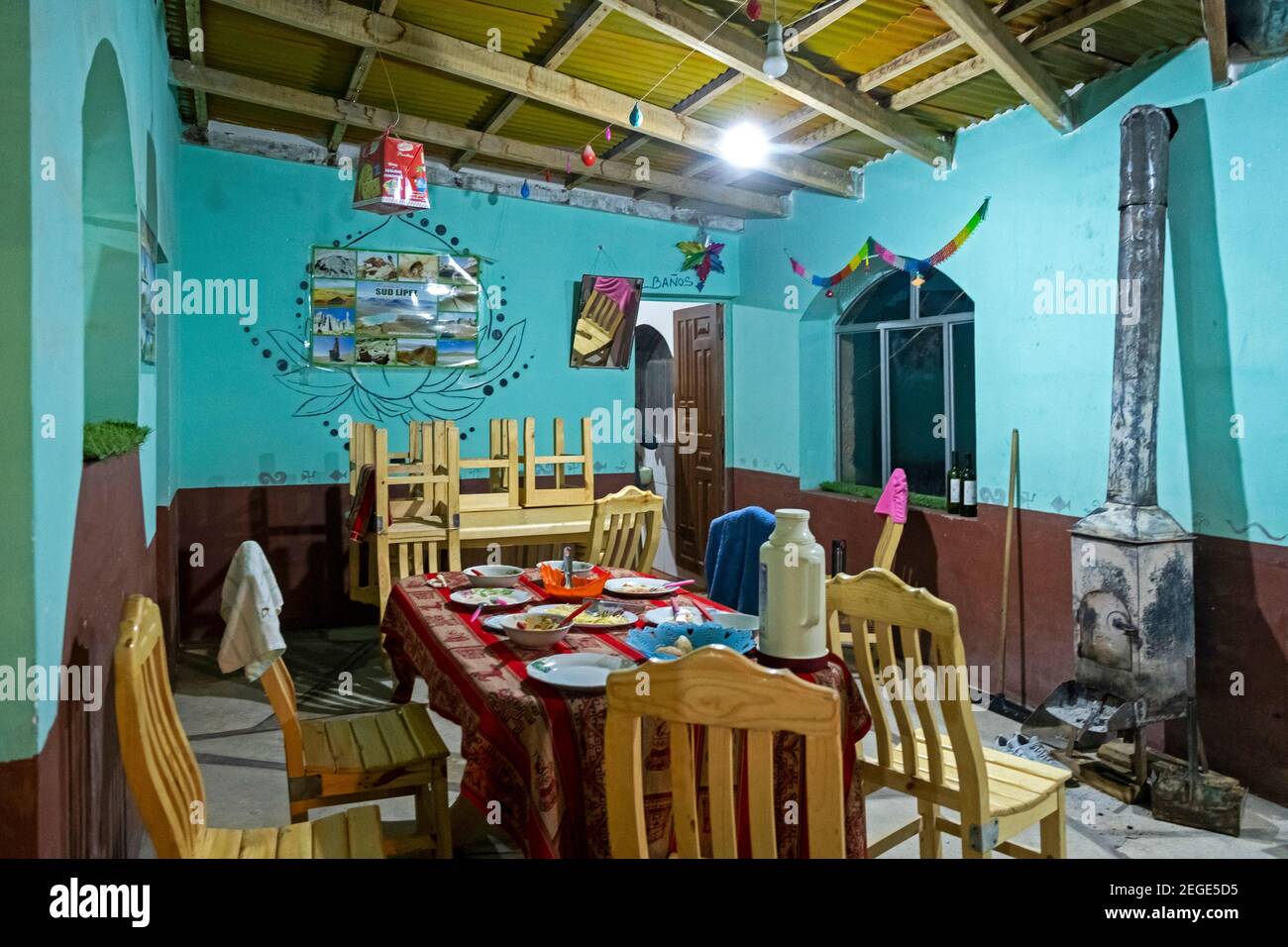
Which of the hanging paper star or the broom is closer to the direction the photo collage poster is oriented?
the broom

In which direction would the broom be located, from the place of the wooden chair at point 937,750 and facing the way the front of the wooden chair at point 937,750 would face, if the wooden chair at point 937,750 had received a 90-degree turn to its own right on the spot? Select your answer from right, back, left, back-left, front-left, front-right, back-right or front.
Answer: back-left

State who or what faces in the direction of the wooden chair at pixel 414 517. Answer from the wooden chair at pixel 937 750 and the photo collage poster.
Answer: the photo collage poster

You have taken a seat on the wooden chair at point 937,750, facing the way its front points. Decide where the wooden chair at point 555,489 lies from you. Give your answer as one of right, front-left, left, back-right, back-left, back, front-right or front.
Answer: left

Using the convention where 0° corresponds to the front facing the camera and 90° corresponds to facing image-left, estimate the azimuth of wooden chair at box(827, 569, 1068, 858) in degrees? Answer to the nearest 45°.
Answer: approximately 225°

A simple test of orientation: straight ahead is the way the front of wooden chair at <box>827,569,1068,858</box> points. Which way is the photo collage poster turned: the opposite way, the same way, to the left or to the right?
to the right

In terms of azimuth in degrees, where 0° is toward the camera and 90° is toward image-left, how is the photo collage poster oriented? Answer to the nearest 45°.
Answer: approximately 0°

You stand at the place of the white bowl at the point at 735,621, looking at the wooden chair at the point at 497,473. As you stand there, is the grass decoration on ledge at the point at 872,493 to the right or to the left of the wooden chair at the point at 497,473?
right

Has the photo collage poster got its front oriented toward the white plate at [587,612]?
yes

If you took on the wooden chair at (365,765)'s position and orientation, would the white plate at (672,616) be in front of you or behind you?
in front

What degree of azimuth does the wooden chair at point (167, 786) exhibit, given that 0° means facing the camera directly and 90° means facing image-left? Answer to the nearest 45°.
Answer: approximately 270°

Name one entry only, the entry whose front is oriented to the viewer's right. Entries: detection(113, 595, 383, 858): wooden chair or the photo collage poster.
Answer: the wooden chair

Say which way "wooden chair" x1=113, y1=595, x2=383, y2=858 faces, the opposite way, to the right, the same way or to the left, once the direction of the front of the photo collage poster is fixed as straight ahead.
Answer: to the left

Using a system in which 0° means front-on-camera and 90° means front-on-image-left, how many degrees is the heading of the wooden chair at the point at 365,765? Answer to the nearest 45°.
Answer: approximately 270°
